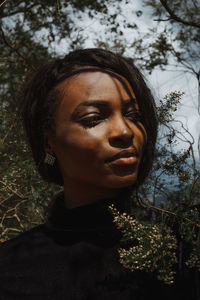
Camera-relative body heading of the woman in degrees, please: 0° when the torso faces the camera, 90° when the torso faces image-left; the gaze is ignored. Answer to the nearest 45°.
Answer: approximately 315°

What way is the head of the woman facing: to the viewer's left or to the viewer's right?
to the viewer's right
